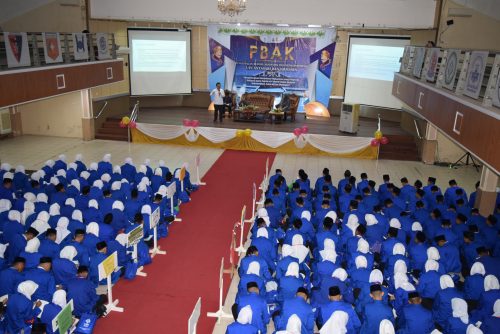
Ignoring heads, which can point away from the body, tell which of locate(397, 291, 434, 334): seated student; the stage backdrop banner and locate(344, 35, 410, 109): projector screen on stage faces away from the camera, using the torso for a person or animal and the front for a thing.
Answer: the seated student

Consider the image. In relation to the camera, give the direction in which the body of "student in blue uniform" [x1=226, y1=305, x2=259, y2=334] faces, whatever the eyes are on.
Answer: away from the camera

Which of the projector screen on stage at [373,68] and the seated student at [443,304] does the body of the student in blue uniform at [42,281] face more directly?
the projector screen on stage

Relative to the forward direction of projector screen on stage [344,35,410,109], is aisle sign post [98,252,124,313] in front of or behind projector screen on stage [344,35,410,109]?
in front

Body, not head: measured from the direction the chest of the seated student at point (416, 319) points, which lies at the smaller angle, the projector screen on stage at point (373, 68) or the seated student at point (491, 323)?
the projector screen on stage

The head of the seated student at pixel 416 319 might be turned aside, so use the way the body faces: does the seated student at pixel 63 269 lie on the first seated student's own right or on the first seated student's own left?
on the first seated student's own left

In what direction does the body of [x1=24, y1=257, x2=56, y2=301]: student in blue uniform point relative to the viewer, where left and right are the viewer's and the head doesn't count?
facing away from the viewer and to the right of the viewer

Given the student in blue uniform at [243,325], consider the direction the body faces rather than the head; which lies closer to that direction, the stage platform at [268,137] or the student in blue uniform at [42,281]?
the stage platform

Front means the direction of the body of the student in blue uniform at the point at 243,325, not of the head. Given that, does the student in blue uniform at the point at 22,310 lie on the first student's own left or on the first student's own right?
on the first student's own left

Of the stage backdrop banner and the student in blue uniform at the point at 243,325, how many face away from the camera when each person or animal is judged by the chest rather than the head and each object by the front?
1

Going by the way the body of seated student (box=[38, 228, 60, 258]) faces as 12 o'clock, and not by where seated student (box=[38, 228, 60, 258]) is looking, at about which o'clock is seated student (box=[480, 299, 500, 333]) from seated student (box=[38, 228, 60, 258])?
seated student (box=[480, 299, 500, 333]) is roughly at 3 o'clock from seated student (box=[38, 228, 60, 258]).

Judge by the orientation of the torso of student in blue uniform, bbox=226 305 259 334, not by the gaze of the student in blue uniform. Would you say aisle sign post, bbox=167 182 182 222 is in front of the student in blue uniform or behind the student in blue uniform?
in front

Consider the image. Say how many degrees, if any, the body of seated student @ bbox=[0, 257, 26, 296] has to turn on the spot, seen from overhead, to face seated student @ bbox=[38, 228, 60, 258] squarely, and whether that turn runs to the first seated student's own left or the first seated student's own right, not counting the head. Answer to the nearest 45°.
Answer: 0° — they already face them

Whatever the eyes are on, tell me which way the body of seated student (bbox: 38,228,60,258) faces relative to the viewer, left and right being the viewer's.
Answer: facing away from the viewer and to the right of the viewer
